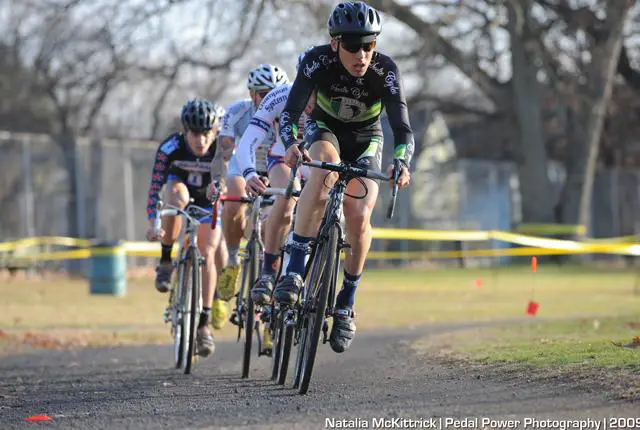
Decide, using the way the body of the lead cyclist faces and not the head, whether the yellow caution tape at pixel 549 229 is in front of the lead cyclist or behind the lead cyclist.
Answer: behind

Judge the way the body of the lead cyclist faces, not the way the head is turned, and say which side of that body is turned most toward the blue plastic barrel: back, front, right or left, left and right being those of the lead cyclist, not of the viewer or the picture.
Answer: back

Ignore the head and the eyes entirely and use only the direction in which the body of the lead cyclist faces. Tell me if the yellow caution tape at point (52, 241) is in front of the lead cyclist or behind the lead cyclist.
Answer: behind

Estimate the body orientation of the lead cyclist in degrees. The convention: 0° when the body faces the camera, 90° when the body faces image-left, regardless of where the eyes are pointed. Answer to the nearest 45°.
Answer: approximately 0°
